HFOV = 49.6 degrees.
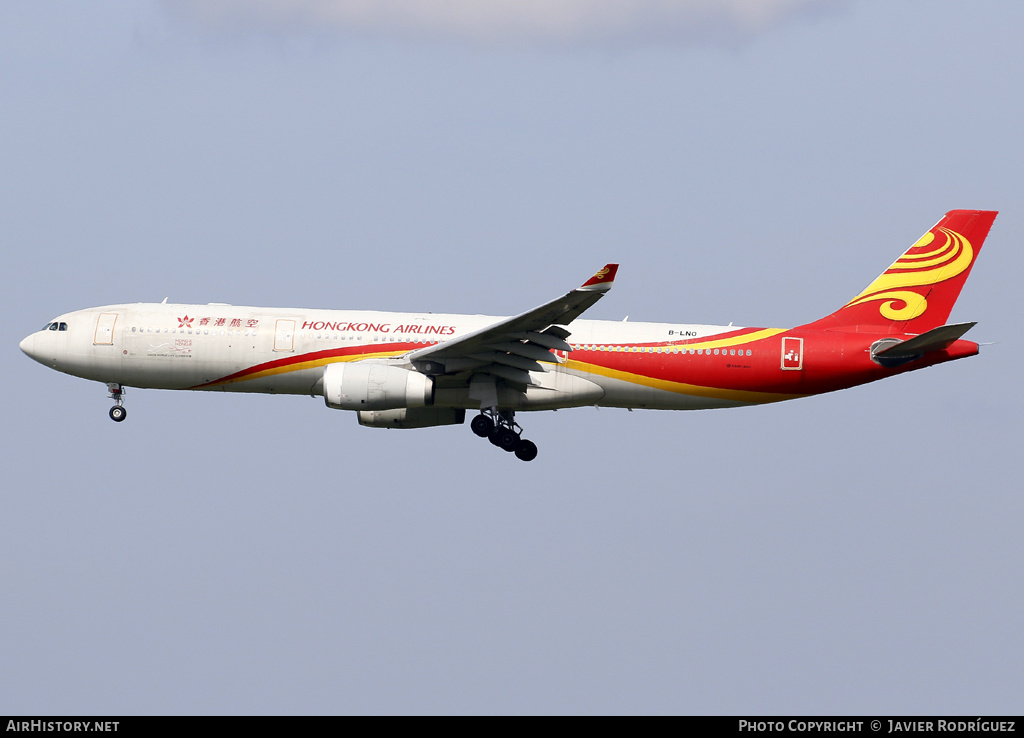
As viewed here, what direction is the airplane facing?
to the viewer's left
